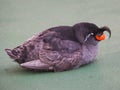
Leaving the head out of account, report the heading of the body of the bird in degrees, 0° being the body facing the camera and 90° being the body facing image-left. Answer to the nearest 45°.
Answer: approximately 270°
